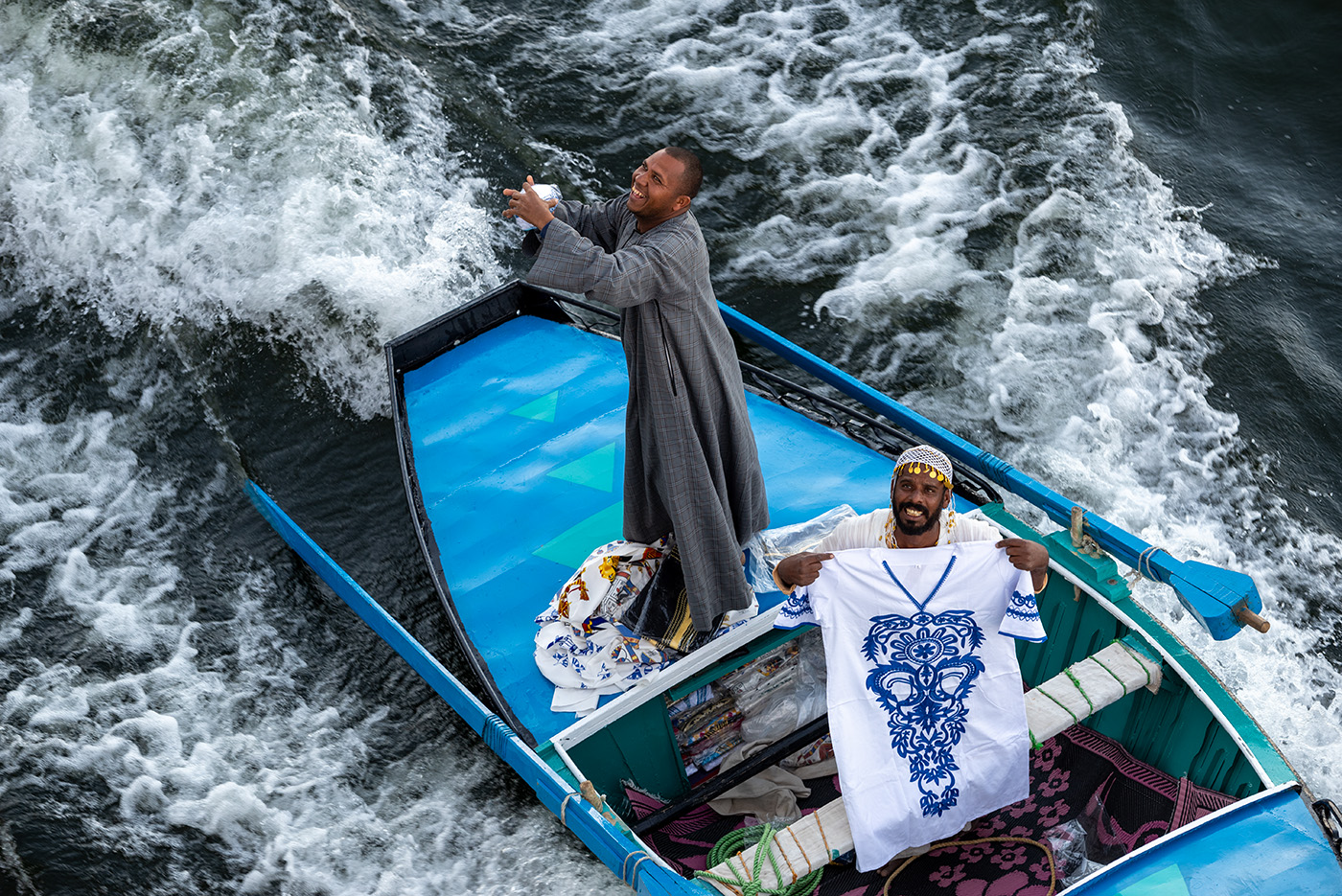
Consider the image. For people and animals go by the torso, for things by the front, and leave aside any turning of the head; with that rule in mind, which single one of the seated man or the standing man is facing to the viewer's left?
the standing man

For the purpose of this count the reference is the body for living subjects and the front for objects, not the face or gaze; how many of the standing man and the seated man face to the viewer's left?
1

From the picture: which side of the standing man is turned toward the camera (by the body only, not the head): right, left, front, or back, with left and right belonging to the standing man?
left

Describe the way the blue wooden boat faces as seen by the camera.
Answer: facing away from the viewer and to the left of the viewer

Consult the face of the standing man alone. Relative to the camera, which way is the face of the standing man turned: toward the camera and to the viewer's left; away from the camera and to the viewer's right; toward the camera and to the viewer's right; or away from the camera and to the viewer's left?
toward the camera and to the viewer's left

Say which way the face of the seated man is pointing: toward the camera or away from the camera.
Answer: toward the camera

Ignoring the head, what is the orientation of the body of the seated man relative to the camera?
toward the camera

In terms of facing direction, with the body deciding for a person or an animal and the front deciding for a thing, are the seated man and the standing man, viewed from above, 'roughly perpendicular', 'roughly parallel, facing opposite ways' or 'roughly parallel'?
roughly perpendicular
